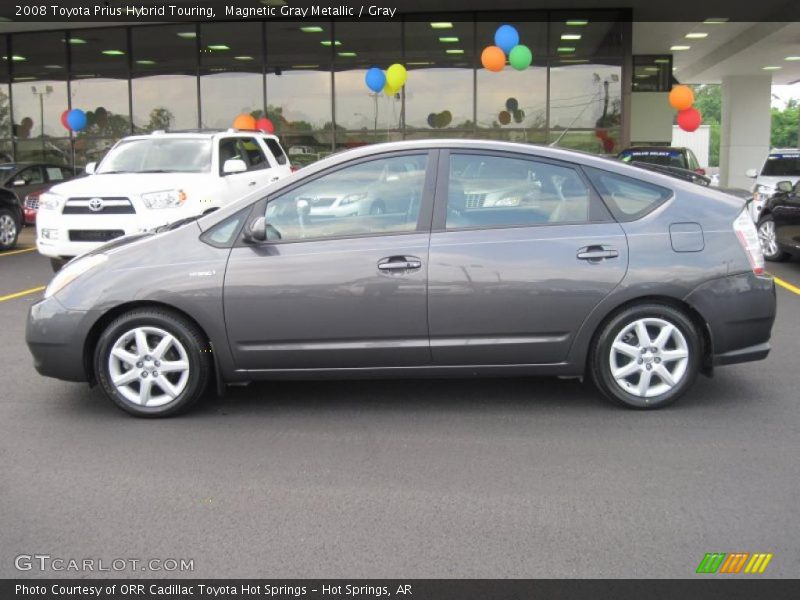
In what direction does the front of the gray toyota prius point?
to the viewer's left

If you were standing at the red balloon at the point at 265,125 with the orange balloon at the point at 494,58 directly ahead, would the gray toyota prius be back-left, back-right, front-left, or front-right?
front-right

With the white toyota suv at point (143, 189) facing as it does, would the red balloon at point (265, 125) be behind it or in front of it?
behind

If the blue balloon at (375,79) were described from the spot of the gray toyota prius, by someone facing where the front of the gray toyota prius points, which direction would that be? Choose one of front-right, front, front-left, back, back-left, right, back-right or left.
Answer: right

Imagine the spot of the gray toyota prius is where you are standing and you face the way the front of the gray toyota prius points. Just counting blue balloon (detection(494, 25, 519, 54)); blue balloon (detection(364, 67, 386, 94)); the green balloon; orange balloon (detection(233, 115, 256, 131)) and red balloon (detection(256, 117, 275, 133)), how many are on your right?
5

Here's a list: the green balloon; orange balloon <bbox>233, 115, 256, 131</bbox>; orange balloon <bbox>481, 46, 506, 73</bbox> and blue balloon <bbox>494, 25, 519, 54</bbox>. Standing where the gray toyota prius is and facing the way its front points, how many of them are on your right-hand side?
4

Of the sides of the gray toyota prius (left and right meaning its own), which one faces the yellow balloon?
right

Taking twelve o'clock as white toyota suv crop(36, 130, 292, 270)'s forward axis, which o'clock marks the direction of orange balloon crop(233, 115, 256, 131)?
The orange balloon is roughly at 5 o'clock from the white toyota suv.

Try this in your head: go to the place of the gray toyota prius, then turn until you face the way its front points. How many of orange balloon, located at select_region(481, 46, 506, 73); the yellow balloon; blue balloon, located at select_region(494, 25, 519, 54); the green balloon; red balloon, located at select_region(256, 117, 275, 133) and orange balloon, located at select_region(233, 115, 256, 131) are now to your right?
6

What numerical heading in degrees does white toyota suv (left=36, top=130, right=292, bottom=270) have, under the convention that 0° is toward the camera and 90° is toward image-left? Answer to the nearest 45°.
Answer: approximately 45°

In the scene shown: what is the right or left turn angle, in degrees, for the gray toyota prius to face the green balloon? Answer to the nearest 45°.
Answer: approximately 90° to its right

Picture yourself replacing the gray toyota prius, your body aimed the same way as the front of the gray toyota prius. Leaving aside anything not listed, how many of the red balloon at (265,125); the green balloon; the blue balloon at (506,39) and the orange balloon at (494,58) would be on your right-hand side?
4

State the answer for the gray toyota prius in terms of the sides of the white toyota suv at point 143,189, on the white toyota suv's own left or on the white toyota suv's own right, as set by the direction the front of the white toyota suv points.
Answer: on the white toyota suv's own left

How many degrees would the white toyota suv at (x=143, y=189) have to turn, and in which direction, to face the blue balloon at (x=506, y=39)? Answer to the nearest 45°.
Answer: approximately 180°

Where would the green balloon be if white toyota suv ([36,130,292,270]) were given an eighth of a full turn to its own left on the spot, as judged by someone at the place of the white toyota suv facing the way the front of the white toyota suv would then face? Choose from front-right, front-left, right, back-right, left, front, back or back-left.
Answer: back-left

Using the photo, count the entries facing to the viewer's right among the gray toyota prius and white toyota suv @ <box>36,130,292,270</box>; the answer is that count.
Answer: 0
